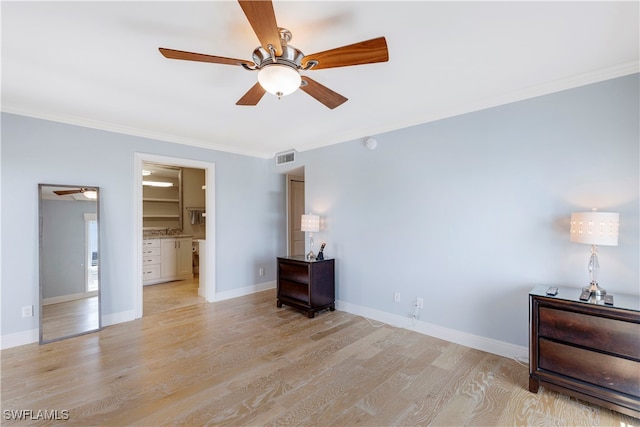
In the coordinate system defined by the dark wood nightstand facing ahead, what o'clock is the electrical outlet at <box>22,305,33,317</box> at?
The electrical outlet is roughly at 1 o'clock from the dark wood nightstand.

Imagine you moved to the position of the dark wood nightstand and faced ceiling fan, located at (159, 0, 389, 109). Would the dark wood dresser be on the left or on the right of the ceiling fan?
left

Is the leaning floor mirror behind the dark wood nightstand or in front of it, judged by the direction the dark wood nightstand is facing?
in front

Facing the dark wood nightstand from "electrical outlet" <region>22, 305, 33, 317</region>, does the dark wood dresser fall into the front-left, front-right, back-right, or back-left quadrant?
front-right

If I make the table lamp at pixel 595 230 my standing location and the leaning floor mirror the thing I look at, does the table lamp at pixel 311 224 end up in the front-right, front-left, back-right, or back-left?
front-right

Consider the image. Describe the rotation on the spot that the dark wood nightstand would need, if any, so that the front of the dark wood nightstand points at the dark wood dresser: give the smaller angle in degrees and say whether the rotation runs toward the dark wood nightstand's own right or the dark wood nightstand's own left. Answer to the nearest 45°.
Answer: approximately 90° to the dark wood nightstand's own left

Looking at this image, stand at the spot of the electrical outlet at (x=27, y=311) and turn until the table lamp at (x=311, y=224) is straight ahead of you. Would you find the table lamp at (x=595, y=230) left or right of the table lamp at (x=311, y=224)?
right

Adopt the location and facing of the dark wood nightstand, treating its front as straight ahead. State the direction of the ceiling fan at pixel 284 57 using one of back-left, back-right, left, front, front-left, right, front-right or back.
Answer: front-left

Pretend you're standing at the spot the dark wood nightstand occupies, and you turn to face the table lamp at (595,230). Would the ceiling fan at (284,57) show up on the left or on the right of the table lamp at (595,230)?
right

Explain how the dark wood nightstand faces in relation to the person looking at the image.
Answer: facing the viewer and to the left of the viewer
